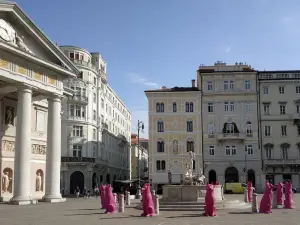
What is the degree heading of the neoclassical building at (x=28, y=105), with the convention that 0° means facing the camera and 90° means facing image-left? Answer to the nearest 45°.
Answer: approximately 315°
